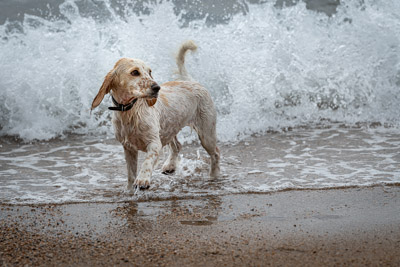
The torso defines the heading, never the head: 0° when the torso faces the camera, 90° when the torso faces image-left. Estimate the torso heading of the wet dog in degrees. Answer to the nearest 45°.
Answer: approximately 45°
